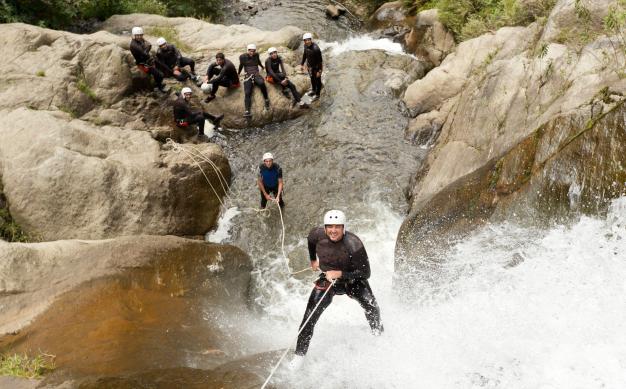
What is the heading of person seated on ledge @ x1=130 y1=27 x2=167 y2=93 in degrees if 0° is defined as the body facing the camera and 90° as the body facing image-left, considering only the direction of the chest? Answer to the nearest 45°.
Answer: approximately 315°

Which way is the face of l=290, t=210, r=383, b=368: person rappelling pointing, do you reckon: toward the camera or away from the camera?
toward the camera

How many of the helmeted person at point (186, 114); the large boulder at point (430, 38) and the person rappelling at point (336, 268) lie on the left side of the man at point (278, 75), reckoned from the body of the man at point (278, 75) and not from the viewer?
1

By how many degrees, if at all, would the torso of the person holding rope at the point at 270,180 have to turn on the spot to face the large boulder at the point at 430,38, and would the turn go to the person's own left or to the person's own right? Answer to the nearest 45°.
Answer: approximately 135° to the person's own left

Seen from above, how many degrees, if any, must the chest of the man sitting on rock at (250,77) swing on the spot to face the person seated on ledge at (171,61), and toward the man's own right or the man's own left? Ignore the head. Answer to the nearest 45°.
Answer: approximately 90° to the man's own right

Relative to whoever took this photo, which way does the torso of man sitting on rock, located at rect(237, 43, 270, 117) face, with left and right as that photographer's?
facing the viewer

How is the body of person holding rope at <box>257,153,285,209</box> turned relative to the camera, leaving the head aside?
toward the camera

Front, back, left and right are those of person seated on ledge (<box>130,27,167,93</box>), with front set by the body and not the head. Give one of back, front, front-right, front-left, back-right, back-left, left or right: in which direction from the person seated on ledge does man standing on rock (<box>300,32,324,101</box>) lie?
front-left

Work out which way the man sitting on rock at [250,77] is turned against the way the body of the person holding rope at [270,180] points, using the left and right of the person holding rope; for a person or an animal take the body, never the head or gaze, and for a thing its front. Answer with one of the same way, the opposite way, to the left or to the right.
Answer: the same way

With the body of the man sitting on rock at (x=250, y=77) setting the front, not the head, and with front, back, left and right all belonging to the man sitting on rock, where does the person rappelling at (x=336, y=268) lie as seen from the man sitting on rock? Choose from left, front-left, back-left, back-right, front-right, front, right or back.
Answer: front

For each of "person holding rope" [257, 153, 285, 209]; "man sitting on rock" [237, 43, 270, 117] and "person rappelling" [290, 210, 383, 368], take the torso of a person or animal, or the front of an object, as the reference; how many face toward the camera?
3

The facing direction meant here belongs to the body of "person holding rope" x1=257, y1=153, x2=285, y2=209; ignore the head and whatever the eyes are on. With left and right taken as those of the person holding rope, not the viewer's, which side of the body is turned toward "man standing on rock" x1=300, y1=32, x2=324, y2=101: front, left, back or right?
back

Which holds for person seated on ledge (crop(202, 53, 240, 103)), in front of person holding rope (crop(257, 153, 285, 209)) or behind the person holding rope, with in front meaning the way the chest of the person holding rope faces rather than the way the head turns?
behind

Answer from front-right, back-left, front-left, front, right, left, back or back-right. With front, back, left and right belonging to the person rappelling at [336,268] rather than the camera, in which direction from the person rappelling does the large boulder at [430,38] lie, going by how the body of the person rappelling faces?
back

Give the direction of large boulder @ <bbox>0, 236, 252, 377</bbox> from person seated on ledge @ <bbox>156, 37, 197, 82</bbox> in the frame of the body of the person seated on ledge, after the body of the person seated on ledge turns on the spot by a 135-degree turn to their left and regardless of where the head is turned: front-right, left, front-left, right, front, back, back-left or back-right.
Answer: back
